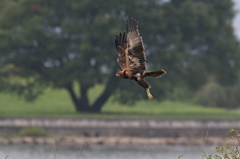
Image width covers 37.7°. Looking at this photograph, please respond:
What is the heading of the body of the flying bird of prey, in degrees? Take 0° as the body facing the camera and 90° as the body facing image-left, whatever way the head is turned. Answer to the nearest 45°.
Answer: approximately 90°

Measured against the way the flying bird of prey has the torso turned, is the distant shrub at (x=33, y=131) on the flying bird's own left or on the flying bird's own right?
on the flying bird's own right
